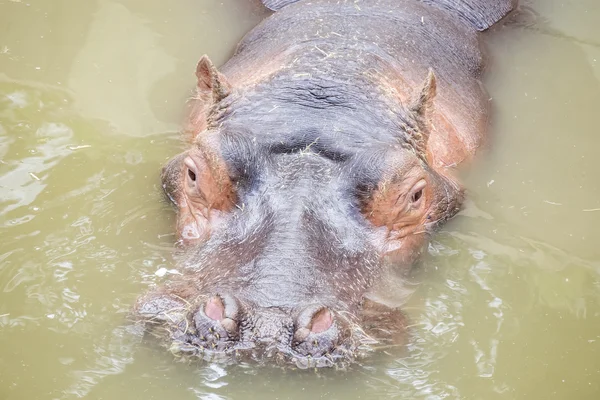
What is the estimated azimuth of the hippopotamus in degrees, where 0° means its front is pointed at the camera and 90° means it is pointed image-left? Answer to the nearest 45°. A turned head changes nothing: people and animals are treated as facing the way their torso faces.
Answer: approximately 0°
